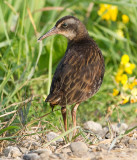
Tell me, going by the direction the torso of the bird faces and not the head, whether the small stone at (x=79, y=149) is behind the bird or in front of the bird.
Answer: behind
